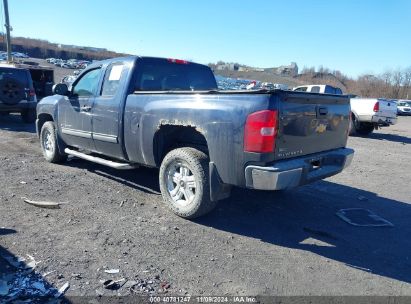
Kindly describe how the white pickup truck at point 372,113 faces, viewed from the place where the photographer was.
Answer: facing away from the viewer and to the left of the viewer

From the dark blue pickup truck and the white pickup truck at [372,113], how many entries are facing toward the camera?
0

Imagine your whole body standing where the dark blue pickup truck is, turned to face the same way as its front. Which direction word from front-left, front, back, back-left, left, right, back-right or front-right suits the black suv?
front

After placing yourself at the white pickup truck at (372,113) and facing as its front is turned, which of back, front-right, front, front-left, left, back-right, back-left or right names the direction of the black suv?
left

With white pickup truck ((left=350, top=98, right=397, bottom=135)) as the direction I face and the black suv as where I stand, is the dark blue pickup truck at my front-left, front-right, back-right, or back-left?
front-right

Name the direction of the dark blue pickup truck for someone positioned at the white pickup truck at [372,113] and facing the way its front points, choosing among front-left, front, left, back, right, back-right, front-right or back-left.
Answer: back-left

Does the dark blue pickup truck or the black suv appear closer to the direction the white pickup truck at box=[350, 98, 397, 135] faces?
the black suv

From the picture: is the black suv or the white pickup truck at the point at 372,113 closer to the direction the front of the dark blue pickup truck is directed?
the black suv

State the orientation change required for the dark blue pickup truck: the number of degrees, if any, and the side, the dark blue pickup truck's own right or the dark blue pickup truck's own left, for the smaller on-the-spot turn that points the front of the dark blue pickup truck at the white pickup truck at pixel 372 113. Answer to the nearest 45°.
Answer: approximately 90° to the dark blue pickup truck's own right

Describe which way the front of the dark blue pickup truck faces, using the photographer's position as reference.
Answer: facing away from the viewer and to the left of the viewer
